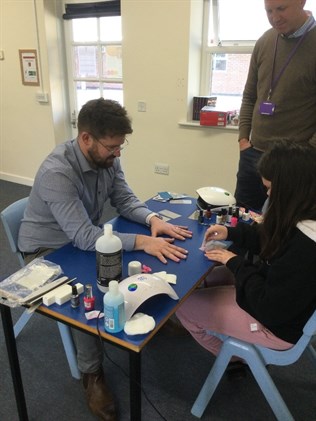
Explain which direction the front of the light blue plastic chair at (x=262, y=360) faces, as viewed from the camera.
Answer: facing to the left of the viewer

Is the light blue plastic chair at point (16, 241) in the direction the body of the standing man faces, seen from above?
yes

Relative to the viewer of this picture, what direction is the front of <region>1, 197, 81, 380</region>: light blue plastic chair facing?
facing the viewer and to the right of the viewer

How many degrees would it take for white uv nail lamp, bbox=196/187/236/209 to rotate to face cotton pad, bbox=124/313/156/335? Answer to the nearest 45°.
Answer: approximately 45° to its left

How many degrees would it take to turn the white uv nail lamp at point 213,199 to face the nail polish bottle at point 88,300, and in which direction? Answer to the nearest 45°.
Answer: approximately 45° to its left

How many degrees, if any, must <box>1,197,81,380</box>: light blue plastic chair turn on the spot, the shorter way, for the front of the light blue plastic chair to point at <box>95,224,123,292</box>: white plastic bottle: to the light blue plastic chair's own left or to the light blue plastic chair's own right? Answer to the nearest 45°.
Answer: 0° — it already faces it

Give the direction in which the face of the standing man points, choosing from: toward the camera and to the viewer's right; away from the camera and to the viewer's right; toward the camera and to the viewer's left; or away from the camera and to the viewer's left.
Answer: toward the camera and to the viewer's left

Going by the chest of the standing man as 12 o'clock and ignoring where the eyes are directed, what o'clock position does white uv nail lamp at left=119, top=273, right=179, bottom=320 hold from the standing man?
The white uv nail lamp is roughly at 11 o'clock from the standing man.

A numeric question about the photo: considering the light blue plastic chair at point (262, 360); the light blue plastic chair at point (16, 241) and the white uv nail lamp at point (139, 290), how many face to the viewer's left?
1

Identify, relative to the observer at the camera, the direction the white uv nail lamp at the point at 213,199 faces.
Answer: facing the viewer and to the left of the viewer

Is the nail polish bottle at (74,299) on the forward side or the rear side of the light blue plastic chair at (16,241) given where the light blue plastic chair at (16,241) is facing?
on the forward side

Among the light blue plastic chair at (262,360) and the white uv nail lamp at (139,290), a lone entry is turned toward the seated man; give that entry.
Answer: the light blue plastic chair

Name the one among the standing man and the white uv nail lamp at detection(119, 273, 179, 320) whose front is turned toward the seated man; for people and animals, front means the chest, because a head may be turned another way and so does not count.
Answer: the standing man
